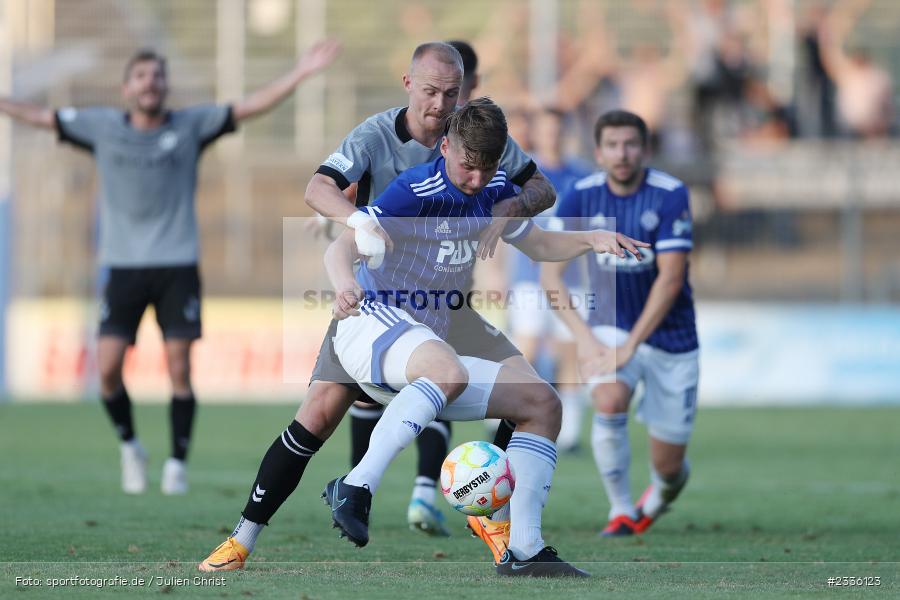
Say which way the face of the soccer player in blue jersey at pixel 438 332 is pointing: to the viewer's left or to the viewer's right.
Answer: to the viewer's right

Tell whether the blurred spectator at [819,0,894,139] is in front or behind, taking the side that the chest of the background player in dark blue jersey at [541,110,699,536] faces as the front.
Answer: behind

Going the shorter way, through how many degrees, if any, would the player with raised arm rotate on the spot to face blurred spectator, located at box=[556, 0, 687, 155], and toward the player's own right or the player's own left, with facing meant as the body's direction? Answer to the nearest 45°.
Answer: approximately 135° to the player's own left

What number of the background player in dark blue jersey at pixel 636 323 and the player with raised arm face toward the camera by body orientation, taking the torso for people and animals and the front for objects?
2

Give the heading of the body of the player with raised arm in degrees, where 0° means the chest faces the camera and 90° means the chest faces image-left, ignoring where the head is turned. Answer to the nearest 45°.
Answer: approximately 0°

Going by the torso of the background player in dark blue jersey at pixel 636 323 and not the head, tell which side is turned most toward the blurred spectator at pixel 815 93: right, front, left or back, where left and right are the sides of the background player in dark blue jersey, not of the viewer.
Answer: back

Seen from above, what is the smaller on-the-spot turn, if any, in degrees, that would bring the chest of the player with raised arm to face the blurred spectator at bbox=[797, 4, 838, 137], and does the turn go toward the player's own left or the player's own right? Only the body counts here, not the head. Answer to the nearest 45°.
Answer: approximately 135° to the player's own left

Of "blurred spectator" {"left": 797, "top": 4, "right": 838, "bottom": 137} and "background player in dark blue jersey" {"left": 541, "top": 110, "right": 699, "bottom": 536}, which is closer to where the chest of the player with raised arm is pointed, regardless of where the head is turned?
the background player in dark blue jersey

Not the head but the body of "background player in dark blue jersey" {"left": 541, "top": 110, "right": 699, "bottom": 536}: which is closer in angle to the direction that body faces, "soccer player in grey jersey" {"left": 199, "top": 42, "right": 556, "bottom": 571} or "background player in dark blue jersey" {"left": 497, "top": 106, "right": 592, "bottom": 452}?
the soccer player in grey jersey
